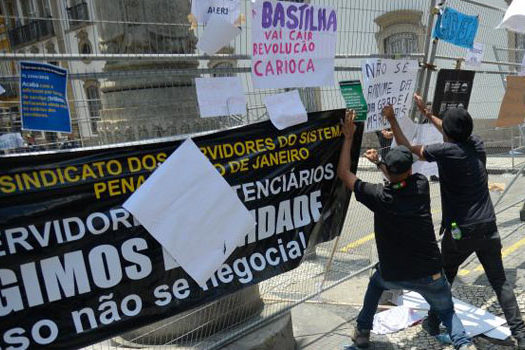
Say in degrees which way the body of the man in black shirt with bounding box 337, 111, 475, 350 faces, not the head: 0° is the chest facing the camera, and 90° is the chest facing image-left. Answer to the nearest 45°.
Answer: approximately 135°

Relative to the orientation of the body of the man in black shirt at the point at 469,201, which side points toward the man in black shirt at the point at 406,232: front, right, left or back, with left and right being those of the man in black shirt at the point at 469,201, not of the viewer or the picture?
left

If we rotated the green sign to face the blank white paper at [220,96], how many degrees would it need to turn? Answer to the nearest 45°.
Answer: approximately 45° to its right

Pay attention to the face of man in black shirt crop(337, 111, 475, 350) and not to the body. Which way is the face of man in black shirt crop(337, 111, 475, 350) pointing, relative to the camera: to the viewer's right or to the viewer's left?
to the viewer's left

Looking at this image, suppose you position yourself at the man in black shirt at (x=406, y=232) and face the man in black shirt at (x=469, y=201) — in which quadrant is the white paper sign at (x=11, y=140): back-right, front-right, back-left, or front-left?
back-left

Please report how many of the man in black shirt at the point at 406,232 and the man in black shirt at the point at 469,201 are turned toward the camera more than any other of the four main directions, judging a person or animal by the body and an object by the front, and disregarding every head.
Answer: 0

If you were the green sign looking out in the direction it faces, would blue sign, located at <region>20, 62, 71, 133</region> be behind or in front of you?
in front

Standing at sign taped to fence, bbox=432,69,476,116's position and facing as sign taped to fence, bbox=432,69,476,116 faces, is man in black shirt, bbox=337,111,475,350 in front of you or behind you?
in front

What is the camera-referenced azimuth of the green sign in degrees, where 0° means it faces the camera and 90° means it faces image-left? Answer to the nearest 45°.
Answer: approximately 0°

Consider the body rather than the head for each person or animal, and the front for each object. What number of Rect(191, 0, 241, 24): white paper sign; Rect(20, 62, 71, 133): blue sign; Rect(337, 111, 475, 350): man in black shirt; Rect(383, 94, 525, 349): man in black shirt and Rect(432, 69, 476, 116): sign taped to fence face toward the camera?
3
